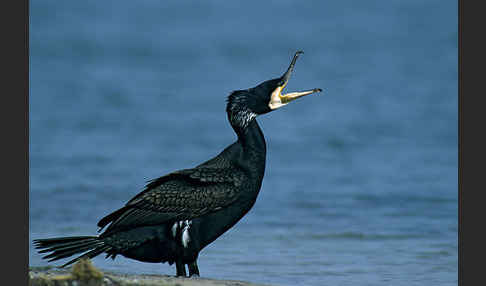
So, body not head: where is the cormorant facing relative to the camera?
to the viewer's right
